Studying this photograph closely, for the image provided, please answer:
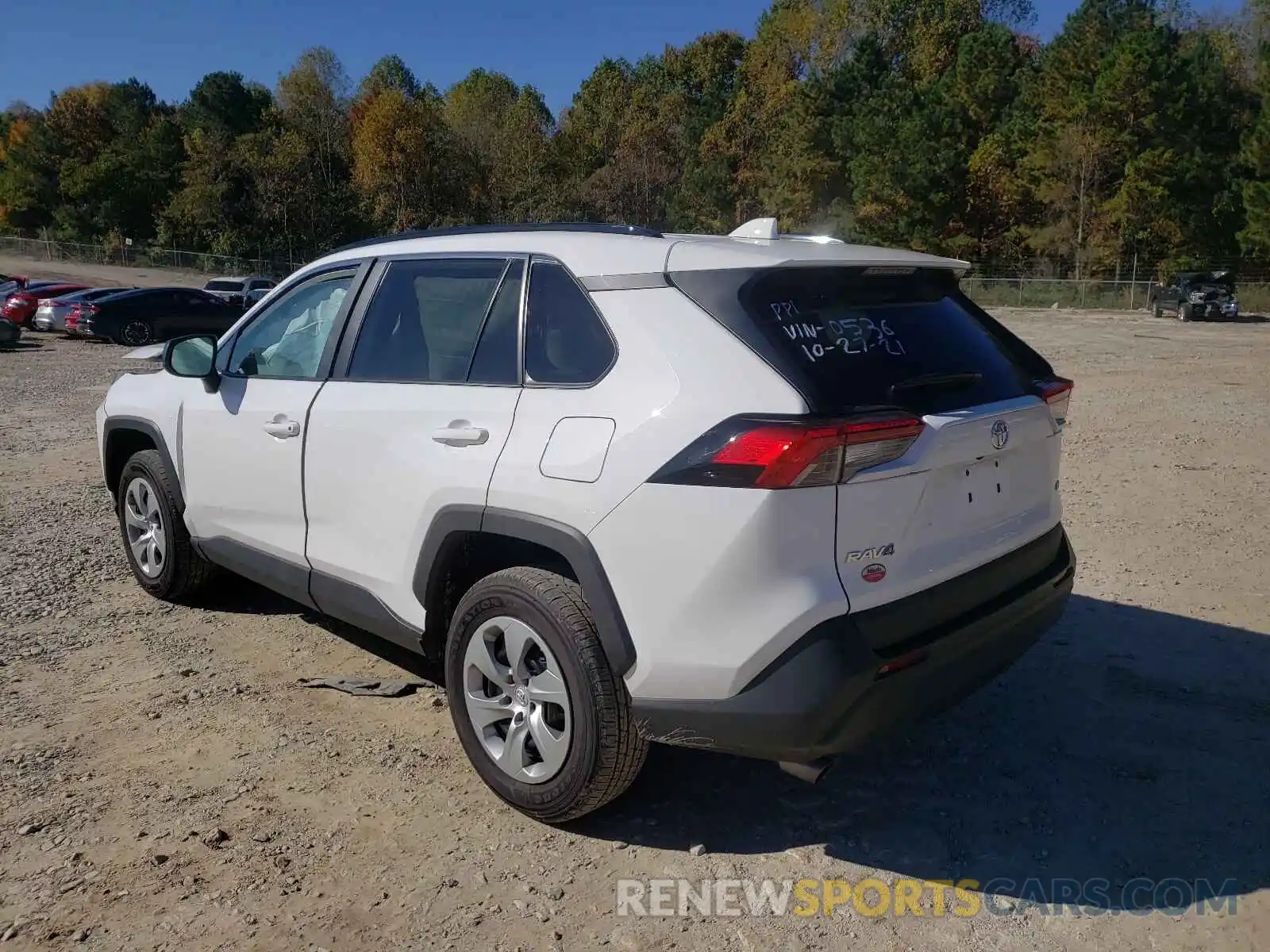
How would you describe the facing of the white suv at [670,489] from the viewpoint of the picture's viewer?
facing away from the viewer and to the left of the viewer

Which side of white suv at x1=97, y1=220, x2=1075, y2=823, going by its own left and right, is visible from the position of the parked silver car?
front

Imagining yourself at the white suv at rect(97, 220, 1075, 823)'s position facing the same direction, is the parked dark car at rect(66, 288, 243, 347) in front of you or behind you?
in front

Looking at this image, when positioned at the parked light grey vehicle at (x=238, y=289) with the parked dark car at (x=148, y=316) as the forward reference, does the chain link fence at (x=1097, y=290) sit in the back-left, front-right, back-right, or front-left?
back-left

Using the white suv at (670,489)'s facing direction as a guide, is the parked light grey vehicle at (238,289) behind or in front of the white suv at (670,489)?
in front

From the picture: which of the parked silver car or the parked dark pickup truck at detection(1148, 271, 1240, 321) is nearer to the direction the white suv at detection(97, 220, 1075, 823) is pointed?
the parked silver car

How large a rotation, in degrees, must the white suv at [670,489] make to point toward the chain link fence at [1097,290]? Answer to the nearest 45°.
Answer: approximately 90° to its right

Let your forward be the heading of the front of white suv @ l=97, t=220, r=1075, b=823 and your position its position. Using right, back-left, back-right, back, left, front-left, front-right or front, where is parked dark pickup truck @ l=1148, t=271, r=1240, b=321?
right
